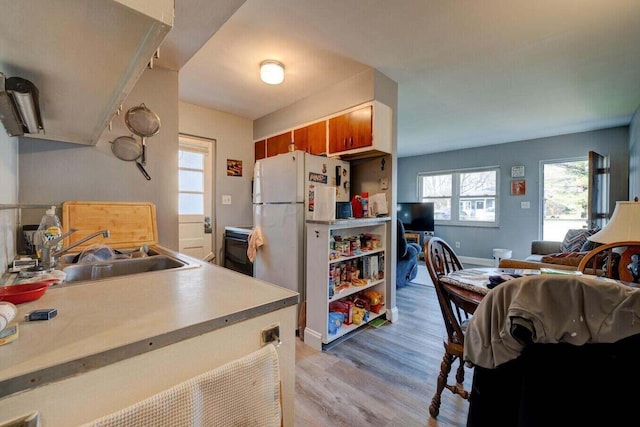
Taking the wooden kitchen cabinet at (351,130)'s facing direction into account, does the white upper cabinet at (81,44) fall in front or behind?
in front

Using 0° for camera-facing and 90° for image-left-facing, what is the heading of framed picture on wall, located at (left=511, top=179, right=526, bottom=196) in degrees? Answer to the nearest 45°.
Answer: approximately 0°

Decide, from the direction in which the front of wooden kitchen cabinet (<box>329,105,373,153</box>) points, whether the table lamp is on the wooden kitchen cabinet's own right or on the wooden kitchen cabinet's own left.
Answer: on the wooden kitchen cabinet's own left

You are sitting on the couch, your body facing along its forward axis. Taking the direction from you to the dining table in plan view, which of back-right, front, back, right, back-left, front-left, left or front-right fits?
left

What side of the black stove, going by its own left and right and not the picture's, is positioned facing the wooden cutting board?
front

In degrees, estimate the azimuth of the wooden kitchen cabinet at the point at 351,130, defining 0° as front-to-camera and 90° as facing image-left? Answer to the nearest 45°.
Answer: approximately 45°

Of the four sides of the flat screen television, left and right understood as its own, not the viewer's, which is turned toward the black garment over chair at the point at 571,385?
front

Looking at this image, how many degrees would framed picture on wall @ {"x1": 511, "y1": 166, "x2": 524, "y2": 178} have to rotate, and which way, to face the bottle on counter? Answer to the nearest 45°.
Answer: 0° — it already faces it

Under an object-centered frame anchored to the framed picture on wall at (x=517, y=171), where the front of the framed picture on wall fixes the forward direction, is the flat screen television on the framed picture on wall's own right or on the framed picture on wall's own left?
on the framed picture on wall's own right

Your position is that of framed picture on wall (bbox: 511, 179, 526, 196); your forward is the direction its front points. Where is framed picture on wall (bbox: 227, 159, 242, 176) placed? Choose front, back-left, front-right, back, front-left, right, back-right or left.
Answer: front-right

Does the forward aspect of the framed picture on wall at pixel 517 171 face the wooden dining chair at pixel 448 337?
yes

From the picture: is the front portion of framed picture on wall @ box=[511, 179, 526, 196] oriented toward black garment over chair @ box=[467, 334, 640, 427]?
yes
